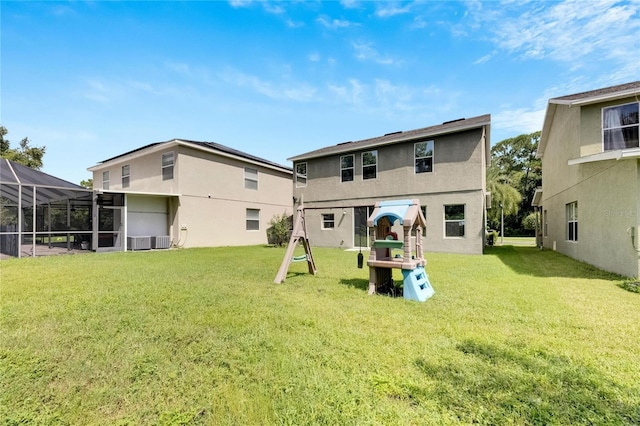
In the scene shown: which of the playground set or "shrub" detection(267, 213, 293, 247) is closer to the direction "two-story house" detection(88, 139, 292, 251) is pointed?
the shrub

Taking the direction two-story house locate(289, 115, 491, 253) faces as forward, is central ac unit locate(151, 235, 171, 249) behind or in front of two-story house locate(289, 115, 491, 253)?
behind

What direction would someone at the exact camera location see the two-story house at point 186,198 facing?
facing away from the viewer and to the right of the viewer

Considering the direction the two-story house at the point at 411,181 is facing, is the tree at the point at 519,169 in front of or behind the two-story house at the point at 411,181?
in front

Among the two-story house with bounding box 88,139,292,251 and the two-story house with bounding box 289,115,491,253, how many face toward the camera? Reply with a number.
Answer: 0

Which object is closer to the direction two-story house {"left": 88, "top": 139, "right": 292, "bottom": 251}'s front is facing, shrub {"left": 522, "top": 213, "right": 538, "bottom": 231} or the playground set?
the shrub

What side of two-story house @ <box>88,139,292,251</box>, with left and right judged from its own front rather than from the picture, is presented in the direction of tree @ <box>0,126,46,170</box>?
left

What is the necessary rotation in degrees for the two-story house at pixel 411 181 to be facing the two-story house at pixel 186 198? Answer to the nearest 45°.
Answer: approximately 135° to its left

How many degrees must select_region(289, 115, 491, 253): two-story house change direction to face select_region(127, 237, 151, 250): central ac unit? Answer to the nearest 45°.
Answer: approximately 135° to its left

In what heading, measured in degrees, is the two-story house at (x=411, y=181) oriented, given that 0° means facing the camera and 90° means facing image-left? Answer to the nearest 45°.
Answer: approximately 225°
